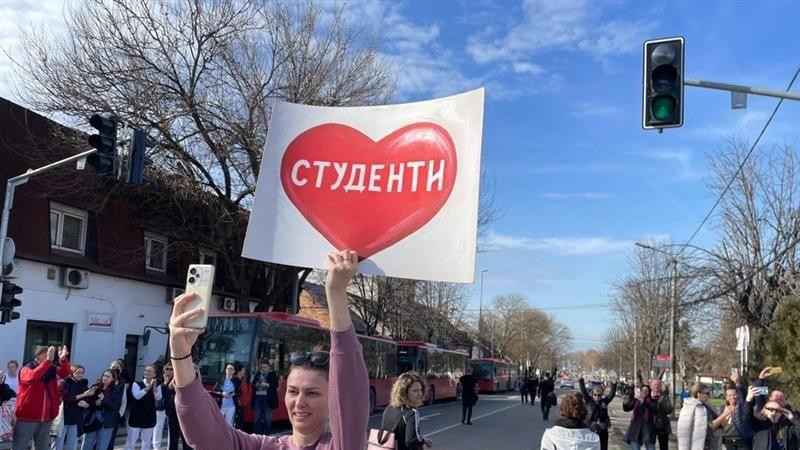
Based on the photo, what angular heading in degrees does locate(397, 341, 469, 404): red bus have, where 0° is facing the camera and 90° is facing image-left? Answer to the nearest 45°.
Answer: approximately 45°

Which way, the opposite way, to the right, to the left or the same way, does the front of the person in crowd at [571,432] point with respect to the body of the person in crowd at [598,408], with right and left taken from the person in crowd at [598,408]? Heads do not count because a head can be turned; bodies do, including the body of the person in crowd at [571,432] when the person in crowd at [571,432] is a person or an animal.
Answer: the opposite way

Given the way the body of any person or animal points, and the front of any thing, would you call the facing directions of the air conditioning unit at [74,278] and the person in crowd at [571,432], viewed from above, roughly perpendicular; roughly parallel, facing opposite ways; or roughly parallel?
roughly perpendicular

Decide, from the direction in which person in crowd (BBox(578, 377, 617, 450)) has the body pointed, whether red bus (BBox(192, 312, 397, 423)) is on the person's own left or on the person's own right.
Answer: on the person's own right
